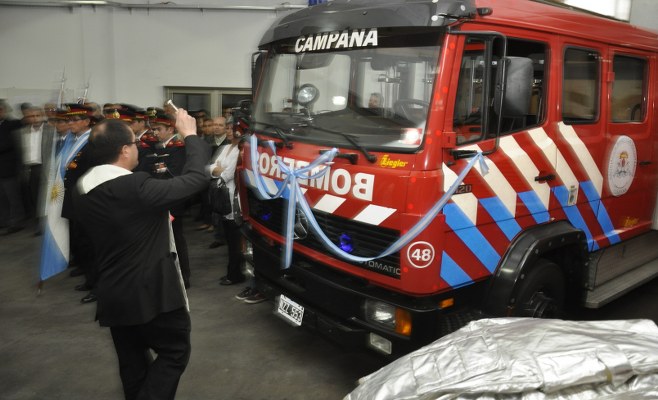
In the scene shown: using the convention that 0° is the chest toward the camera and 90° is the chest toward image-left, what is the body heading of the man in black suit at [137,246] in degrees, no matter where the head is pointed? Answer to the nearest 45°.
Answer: approximately 225°

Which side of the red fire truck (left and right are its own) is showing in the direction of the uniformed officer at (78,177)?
front

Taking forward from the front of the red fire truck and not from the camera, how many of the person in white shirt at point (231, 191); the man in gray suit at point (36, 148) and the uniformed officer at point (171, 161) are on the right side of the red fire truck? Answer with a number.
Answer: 3

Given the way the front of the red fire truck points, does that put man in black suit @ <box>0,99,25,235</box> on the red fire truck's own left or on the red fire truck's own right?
on the red fire truck's own right

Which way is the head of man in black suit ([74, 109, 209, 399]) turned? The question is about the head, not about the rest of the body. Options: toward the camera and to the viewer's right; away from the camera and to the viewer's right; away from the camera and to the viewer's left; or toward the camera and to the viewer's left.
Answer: away from the camera and to the viewer's right

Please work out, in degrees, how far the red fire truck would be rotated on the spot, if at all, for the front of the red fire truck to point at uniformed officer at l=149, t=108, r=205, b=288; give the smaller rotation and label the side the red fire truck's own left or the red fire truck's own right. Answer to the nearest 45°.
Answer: approximately 90° to the red fire truck's own right

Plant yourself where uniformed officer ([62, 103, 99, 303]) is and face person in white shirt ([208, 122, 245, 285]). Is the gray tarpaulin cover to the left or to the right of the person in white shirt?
right

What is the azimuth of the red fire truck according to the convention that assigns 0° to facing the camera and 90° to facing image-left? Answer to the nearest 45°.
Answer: approximately 45°
